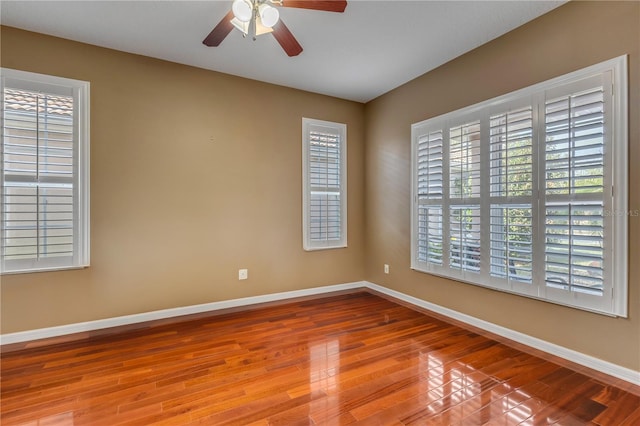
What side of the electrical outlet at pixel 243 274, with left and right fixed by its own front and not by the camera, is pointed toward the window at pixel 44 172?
right

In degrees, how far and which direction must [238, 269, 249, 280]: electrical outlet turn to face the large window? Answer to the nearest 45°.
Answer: approximately 45° to its left

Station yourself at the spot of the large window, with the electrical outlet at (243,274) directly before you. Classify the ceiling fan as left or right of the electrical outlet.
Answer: left

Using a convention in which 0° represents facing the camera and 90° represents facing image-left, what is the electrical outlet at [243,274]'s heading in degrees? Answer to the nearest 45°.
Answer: approximately 0°
